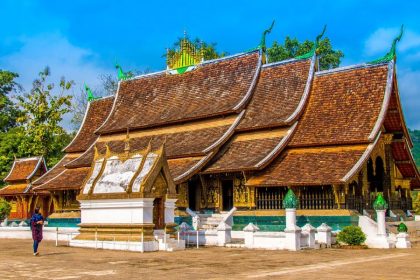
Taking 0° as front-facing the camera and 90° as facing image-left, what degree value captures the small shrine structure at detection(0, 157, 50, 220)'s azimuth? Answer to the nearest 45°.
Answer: approximately 315°

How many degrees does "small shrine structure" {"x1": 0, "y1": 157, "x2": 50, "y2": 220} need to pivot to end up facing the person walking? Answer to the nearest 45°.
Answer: approximately 45° to its right

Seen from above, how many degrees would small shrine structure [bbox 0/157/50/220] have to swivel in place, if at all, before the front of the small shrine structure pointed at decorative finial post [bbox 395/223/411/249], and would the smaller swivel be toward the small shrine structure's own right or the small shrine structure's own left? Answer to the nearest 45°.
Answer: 0° — it already faces it

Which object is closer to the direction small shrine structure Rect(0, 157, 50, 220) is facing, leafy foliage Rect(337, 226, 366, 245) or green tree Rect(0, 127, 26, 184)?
the leafy foliage

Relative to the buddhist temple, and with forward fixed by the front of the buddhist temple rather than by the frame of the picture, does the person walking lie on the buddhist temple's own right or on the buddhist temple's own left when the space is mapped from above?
on the buddhist temple's own right

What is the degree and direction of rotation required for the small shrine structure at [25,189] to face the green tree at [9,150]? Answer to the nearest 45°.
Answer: approximately 135° to its left
